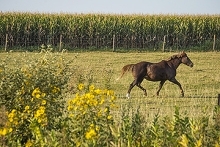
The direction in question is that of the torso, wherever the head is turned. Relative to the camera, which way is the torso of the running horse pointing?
to the viewer's right

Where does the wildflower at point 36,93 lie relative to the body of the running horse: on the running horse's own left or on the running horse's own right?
on the running horse's own right

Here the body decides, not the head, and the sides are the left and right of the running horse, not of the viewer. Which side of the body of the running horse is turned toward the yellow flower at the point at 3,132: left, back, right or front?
right

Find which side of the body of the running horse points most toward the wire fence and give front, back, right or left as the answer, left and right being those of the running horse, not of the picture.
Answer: left

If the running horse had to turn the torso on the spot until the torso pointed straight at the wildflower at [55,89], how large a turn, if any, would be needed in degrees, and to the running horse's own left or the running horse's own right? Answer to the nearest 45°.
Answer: approximately 90° to the running horse's own right
